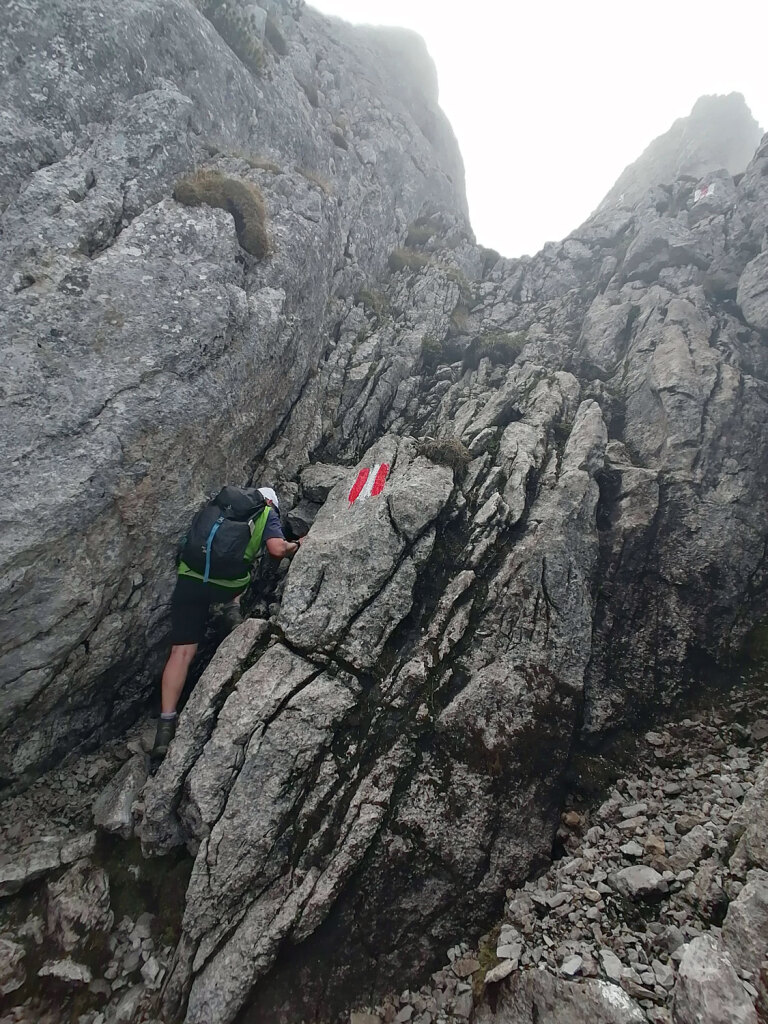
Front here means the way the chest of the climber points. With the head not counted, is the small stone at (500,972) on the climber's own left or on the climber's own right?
on the climber's own right

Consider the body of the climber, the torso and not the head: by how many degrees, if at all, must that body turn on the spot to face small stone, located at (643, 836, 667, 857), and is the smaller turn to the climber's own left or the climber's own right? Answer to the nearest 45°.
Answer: approximately 90° to the climber's own right

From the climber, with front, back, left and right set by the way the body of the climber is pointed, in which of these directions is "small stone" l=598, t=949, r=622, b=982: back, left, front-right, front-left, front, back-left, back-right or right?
right

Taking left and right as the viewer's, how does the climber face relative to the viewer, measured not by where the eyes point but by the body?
facing away from the viewer and to the right of the viewer

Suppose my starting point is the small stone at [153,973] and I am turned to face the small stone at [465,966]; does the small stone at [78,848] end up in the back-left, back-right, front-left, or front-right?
back-left

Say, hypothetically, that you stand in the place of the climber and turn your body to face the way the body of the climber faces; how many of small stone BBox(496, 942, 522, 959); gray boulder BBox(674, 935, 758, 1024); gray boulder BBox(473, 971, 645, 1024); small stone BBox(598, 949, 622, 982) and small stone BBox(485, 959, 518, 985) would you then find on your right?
5
